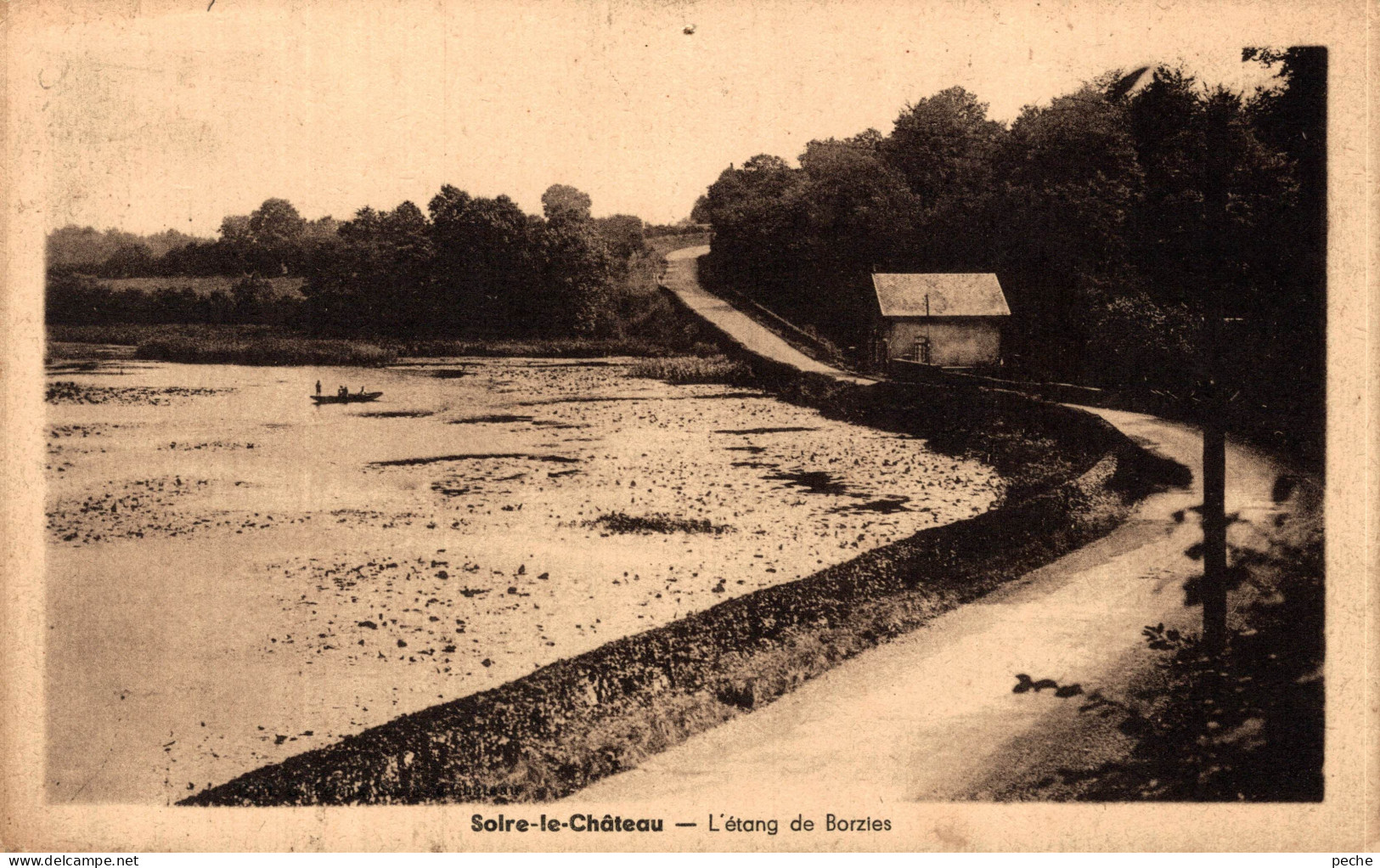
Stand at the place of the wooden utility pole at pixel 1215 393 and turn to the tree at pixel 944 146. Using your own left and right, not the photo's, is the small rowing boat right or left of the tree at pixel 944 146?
left
